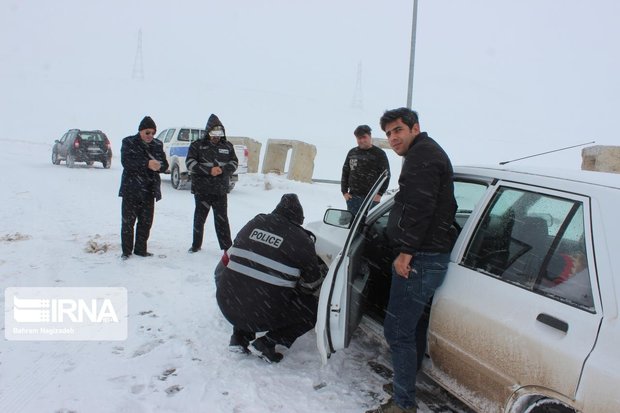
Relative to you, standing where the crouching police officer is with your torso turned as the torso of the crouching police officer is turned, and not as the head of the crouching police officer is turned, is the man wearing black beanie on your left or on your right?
on your left

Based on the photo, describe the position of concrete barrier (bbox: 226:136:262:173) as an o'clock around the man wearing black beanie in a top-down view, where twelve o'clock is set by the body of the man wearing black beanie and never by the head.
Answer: The concrete barrier is roughly at 8 o'clock from the man wearing black beanie.

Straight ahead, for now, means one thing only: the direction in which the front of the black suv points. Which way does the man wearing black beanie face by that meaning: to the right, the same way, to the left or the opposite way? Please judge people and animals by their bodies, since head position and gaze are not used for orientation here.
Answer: the opposite way

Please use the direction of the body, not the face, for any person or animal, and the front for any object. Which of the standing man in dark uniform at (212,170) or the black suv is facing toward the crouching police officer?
the standing man in dark uniform

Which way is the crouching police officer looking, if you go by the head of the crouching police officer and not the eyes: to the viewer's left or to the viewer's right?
to the viewer's right

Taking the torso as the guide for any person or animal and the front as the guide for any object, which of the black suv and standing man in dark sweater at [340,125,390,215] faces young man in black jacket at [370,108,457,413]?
the standing man in dark sweater

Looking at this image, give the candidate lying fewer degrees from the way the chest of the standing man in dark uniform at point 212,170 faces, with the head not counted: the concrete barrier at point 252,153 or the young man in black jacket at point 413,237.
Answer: the young man in black jacket

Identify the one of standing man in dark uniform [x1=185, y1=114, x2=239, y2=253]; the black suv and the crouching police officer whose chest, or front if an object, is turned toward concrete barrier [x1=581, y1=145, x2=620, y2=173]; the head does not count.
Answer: the crouching police officer

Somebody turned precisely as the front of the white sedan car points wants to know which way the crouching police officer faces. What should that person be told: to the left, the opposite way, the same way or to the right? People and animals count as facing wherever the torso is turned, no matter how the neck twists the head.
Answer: to the right

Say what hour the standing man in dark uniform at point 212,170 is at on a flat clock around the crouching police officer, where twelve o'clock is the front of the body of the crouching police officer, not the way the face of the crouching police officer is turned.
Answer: The standing man in dark uniform is roughly at 10 o'clock from the crouching police officer.

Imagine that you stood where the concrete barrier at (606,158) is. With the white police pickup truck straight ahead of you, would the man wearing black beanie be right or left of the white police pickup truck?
left

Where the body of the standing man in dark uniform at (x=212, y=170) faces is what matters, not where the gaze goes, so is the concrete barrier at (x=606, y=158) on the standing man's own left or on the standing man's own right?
on the standing man's own left

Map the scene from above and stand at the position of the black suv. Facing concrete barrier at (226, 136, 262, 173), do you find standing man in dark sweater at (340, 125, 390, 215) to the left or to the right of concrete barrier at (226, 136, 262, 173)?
right

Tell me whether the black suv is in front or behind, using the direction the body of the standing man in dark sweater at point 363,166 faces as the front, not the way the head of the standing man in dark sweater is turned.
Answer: behind

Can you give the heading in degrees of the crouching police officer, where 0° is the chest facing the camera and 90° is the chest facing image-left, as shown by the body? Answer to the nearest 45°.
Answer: approximately 225°

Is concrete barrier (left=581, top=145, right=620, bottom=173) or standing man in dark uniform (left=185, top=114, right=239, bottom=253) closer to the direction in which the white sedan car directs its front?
the standing man in dark uniform

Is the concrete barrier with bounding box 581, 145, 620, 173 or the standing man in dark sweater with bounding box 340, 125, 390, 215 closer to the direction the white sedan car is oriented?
the standing man in dark sweater
